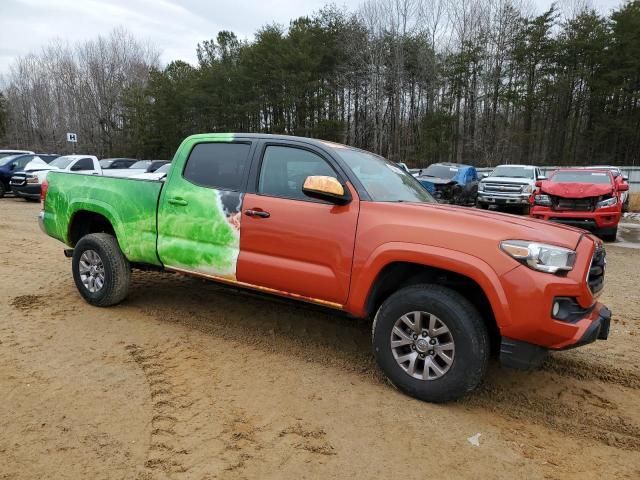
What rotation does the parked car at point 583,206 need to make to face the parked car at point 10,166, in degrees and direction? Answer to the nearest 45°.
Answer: approximately 90° to its right

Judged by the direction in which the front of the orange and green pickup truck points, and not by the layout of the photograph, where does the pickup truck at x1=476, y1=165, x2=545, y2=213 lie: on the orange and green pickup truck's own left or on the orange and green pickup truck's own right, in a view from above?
on the orange and green pickup truck's own left

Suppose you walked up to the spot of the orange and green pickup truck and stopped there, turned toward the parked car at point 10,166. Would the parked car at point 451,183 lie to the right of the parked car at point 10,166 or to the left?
right

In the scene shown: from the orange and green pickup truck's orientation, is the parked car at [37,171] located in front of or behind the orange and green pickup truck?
behind

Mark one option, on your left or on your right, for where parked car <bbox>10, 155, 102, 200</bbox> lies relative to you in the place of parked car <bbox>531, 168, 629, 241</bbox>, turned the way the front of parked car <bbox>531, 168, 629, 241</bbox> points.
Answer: on your right

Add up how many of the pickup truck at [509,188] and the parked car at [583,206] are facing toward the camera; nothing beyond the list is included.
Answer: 2
